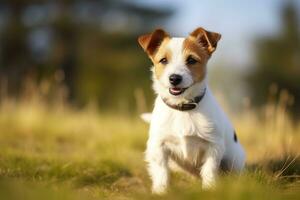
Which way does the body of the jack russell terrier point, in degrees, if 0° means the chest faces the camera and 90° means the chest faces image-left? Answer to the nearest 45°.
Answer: approximately 0°
